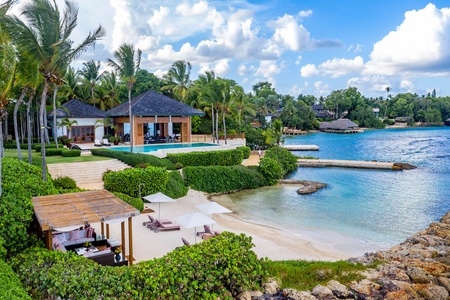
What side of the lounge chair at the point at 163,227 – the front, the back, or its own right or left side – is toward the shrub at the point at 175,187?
left

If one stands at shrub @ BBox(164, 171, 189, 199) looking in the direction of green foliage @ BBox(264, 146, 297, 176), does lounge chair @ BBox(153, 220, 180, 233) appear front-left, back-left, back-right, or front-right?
back-right

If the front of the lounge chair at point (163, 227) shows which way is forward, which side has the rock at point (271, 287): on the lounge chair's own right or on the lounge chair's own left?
on the lounge chair's own right

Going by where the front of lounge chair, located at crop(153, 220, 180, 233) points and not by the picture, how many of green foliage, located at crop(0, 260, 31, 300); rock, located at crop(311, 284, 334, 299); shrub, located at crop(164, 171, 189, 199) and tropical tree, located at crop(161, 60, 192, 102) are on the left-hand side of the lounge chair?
2

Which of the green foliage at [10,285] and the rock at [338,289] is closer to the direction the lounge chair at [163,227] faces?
the rock

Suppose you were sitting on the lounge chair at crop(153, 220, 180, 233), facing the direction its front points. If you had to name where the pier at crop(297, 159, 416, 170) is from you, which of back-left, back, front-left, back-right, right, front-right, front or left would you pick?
front-left

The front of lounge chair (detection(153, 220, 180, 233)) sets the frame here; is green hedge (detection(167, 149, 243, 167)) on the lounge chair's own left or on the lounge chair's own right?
on the lounge chair's own left

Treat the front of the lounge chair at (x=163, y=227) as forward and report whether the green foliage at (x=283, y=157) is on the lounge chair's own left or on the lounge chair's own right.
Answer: on the lounge chair's own left

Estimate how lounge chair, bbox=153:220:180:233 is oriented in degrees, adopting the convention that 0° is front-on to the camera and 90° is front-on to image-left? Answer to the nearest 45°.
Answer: approximately 270°

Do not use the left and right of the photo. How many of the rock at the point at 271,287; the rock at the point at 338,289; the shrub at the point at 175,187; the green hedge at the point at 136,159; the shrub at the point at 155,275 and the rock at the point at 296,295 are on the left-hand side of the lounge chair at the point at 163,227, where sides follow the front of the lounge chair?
2

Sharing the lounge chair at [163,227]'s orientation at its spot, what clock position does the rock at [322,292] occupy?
The rock is roughly at 2 o'clock from the lounge chair.

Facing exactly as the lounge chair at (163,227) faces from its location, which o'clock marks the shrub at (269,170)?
The shrub is roughly at 10 o'clock from the lounge chair.
